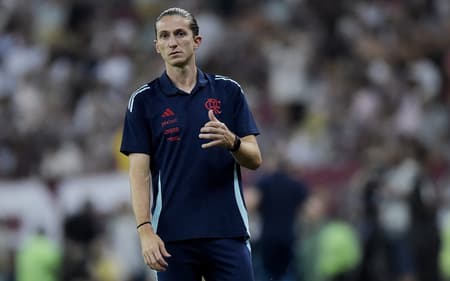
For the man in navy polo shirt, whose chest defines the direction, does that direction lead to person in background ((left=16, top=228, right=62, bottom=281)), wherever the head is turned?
no

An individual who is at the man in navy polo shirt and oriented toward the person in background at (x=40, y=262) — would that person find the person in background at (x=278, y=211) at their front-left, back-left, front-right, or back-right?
front-right

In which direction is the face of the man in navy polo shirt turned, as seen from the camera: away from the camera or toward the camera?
toward the camera

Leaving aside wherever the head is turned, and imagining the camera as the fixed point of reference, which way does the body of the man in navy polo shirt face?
toward the camera

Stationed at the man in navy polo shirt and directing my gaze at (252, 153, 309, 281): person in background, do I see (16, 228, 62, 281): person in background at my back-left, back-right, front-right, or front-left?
front-left

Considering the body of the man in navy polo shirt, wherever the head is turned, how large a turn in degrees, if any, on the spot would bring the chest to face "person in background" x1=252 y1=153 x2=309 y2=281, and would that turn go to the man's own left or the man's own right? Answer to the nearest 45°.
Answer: approximately 180°
